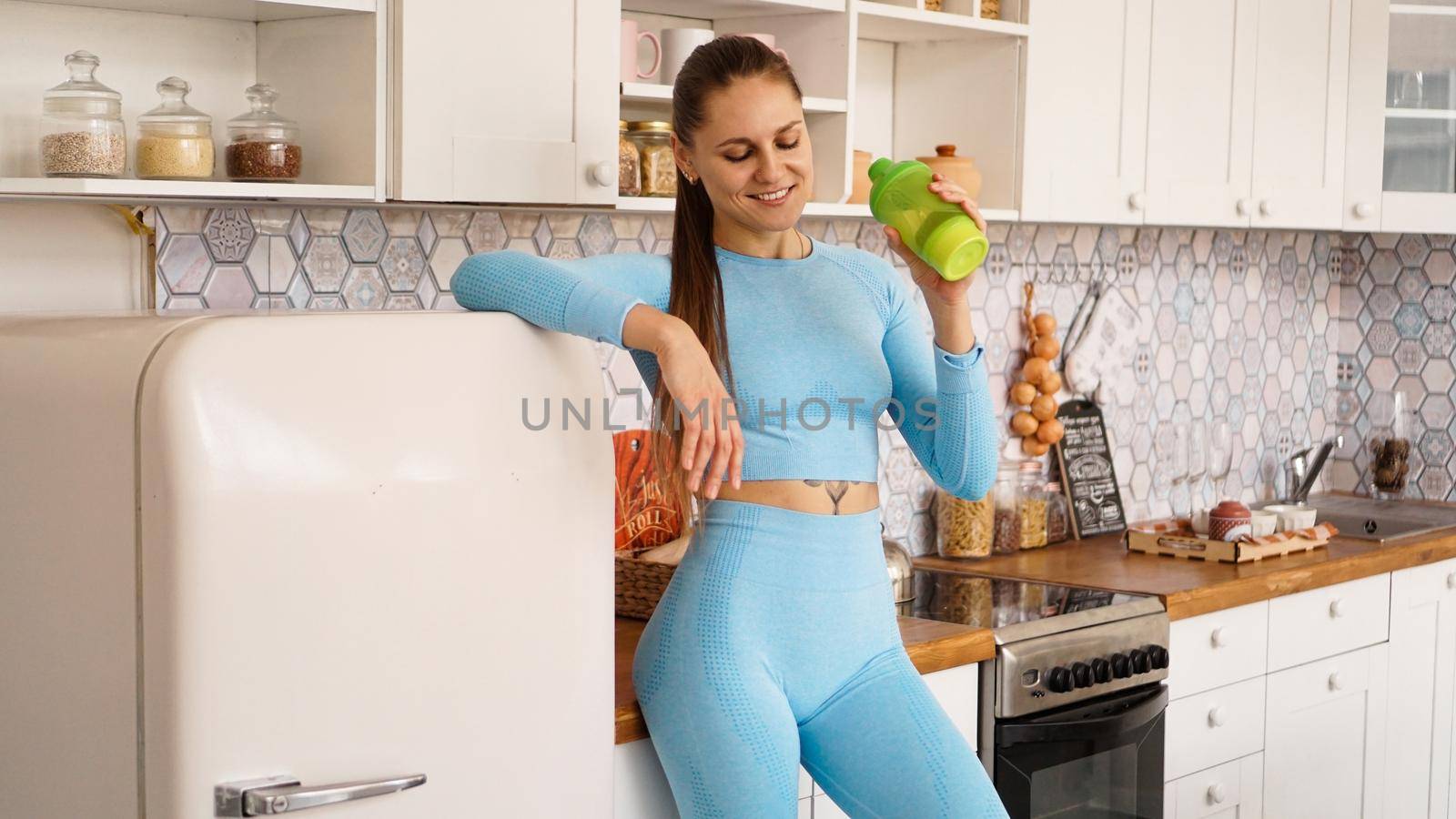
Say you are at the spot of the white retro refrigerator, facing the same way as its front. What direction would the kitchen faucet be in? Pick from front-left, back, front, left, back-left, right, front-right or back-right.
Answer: left

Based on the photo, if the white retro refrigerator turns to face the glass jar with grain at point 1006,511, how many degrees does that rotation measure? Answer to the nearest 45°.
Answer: approximately 90° to its left

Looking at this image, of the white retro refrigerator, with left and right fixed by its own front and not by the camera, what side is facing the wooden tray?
left

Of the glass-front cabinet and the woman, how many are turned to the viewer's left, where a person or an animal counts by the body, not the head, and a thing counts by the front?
0

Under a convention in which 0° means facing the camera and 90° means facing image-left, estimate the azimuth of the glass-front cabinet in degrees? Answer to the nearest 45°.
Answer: approximately 0°

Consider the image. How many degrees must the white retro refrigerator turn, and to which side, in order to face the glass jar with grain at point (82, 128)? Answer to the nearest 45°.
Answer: approximately 180°

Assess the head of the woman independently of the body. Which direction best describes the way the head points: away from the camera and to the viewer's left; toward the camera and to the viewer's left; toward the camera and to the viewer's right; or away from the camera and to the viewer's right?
toward the camera and to the viewer's right

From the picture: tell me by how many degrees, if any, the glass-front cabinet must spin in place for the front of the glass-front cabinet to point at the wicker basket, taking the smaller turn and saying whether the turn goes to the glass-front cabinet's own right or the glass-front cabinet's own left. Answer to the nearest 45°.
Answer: approximately 45° to the glass-front cabinet's own right

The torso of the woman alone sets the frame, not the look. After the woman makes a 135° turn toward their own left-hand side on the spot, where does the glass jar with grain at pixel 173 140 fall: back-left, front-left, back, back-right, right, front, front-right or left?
left

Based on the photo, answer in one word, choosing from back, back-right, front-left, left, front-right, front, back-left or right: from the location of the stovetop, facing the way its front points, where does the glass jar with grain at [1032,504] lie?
back-left

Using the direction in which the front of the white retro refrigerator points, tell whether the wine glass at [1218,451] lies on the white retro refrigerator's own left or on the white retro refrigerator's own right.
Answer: on the white retro refrigerator's own left

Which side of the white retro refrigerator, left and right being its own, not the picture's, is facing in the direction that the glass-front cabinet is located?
left

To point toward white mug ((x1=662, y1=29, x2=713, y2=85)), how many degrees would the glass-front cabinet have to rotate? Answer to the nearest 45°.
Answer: approximately 45° to its right
